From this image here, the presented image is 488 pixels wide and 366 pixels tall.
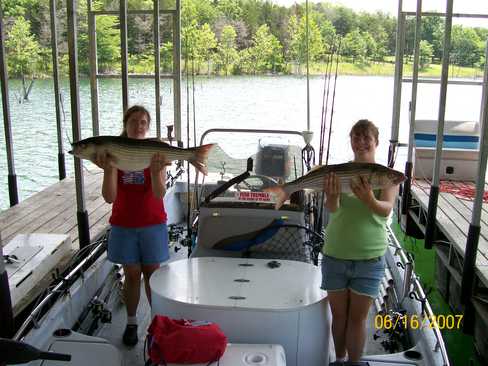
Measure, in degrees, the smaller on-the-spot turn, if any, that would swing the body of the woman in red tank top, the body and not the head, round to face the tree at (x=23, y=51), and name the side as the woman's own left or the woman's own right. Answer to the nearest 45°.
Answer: approximately 180°

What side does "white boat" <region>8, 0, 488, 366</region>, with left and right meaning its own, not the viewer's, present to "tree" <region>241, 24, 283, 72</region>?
back

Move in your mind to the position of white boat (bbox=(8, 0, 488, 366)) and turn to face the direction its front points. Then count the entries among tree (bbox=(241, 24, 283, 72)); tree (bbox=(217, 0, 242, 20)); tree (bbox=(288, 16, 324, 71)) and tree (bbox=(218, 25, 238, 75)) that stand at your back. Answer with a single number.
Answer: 4

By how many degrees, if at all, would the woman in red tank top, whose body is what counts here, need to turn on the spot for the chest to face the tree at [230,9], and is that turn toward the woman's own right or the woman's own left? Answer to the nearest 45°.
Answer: approximately 180°

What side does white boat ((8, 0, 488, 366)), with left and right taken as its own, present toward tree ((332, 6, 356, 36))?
back

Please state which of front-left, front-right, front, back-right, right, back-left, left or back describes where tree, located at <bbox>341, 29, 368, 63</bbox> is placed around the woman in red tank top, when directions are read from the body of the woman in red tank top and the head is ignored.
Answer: back-left

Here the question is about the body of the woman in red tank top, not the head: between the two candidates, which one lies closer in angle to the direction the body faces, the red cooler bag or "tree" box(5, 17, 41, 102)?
the red cooler bag

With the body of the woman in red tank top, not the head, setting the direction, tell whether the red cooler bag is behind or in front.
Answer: in front

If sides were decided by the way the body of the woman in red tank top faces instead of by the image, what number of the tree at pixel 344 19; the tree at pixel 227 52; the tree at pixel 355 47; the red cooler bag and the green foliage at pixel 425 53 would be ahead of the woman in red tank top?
1

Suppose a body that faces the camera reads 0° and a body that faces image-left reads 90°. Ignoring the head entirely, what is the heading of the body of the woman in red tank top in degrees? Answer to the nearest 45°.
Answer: approximately 0°
